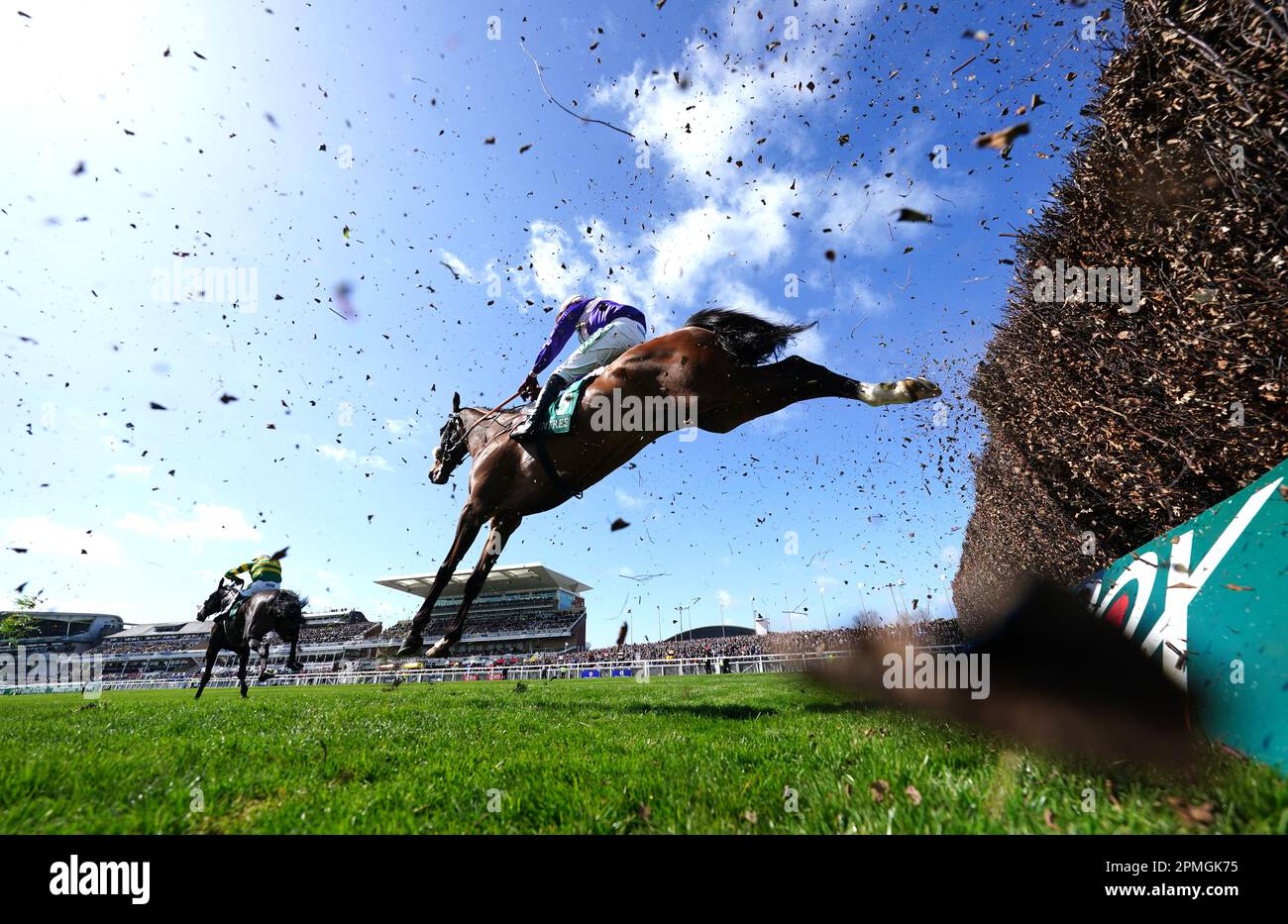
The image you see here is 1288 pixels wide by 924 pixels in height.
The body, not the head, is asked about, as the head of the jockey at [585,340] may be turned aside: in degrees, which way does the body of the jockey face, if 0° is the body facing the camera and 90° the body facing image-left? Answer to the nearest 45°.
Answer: approximately 90°
